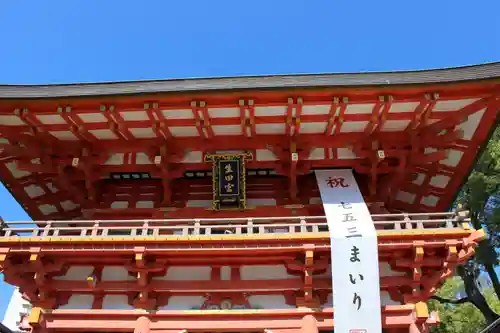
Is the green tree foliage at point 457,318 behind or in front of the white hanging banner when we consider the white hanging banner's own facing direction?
behind

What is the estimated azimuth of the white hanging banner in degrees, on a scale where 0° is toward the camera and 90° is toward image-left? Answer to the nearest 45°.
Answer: approximately 0°

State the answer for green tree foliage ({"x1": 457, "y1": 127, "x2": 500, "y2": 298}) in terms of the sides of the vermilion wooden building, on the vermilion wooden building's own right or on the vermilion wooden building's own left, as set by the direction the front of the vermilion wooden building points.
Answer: on the vermilion wooden building's own left

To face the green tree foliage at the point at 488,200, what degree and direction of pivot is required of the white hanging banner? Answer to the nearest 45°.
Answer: approximately 135° to its left

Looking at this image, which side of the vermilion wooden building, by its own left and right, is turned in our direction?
front

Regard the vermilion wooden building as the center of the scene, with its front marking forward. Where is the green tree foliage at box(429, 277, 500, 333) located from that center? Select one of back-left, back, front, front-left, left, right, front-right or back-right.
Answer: back-left
